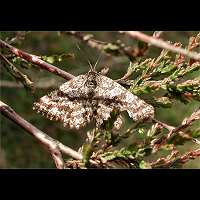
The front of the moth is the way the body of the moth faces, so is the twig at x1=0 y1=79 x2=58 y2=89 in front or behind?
in front

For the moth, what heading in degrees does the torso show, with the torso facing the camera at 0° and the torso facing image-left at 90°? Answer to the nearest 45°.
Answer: approximately 180°

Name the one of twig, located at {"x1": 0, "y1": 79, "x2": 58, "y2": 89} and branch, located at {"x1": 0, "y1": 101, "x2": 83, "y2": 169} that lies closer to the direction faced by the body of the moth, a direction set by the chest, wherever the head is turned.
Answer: the twig
